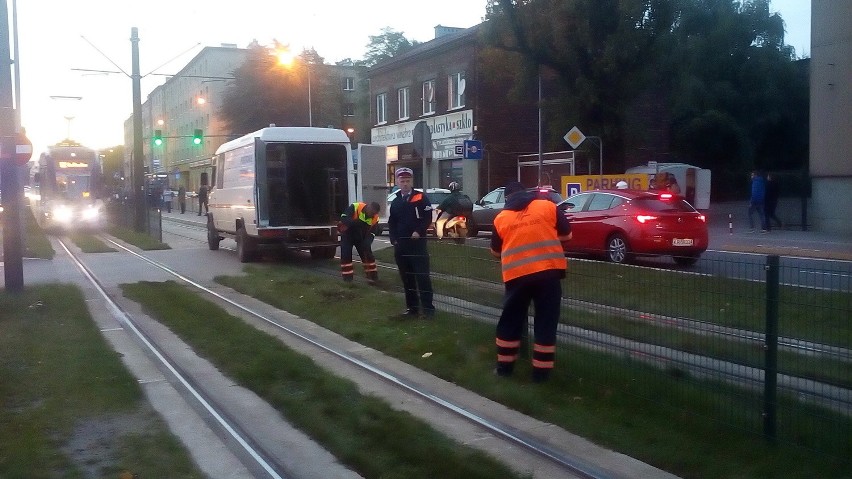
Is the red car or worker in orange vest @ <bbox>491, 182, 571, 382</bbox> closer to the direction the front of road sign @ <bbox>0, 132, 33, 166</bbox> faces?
the worker in orange vest

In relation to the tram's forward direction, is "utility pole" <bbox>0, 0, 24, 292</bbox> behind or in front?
in front

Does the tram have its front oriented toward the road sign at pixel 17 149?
yes

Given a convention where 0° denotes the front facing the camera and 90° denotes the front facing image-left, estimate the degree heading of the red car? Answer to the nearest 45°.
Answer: approximately 135°

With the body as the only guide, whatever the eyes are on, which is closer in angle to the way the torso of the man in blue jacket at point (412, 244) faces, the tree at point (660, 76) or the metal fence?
the metal fence

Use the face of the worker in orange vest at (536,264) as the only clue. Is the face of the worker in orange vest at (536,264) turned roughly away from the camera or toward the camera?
away from the camera

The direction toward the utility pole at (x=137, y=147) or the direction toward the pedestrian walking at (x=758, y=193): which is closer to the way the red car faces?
the utility pole

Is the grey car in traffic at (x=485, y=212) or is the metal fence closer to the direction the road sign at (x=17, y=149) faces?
the metal fence
